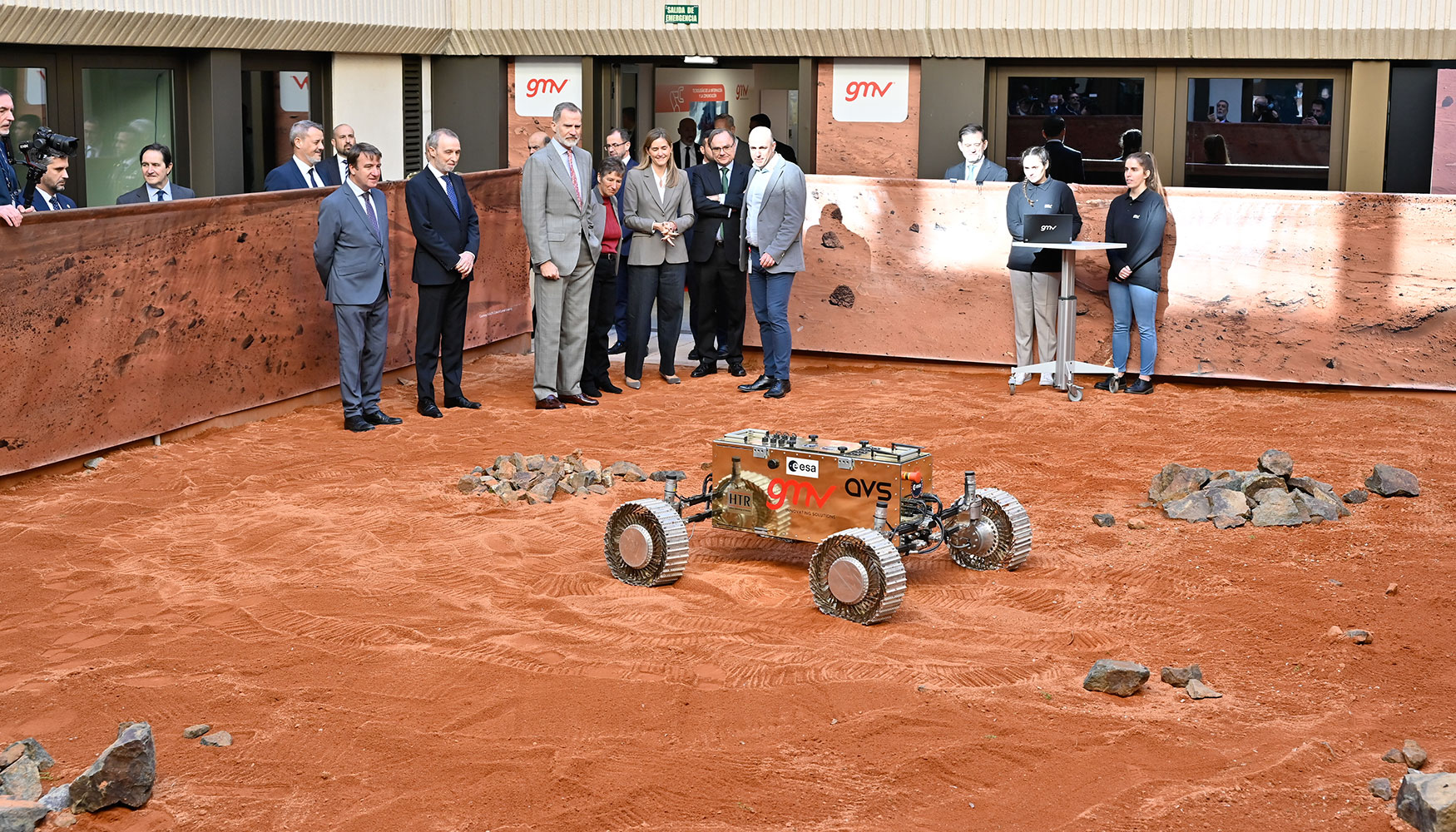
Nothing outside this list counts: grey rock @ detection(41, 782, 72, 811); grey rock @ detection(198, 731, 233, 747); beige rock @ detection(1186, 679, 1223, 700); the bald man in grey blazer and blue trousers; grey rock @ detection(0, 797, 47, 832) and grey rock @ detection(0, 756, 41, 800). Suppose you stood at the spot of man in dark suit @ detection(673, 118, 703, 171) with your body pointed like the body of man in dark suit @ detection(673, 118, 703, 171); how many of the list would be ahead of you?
6

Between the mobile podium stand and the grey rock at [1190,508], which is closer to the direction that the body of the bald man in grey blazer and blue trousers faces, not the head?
the grey rock

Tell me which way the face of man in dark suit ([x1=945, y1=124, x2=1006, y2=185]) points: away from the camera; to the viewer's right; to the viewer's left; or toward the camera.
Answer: toward the camera

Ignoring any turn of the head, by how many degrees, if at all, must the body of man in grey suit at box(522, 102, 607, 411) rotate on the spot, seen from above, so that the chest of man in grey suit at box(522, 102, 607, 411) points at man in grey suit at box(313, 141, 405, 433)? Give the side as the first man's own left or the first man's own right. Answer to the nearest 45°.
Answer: approximately 90° to the first man's own right

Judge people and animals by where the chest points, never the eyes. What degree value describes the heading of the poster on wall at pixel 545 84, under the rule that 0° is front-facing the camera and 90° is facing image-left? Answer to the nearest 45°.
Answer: approximately 0°

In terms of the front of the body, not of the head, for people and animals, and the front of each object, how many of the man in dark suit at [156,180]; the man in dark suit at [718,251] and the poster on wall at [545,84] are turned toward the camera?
3

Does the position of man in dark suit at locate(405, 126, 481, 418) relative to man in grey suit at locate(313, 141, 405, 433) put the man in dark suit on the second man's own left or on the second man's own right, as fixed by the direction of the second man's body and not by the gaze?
on the second man's own left

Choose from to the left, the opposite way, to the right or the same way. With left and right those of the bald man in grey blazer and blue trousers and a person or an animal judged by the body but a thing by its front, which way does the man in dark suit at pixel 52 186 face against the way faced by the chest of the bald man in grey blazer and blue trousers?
to the left

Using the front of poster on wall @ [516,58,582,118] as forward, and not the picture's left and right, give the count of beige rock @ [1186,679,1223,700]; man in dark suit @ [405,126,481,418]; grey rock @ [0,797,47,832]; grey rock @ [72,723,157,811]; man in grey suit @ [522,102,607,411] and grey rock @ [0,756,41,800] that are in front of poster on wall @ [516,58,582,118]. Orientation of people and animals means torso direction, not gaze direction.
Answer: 6

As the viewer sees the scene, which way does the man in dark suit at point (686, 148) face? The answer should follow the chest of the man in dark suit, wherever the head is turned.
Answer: toward the camera

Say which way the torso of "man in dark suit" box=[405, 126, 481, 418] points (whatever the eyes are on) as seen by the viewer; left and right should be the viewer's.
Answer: facing the viewer and to the right of the viewer

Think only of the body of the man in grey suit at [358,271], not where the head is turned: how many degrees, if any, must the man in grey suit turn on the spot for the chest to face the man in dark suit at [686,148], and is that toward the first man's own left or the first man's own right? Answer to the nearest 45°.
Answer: approximately 90° to the first man's own left

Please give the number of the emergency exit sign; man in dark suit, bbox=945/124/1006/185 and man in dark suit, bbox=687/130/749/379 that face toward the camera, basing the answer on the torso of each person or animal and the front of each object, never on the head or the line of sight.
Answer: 3

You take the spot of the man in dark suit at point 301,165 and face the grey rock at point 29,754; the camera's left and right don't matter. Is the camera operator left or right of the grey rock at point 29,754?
right

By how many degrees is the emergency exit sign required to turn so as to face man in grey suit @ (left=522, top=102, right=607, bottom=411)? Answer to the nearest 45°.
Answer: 0° — it already faces them

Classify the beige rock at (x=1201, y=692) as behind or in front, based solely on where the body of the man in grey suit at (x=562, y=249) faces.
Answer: in front

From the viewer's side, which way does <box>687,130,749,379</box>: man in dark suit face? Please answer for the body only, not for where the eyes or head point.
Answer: toward the camera
